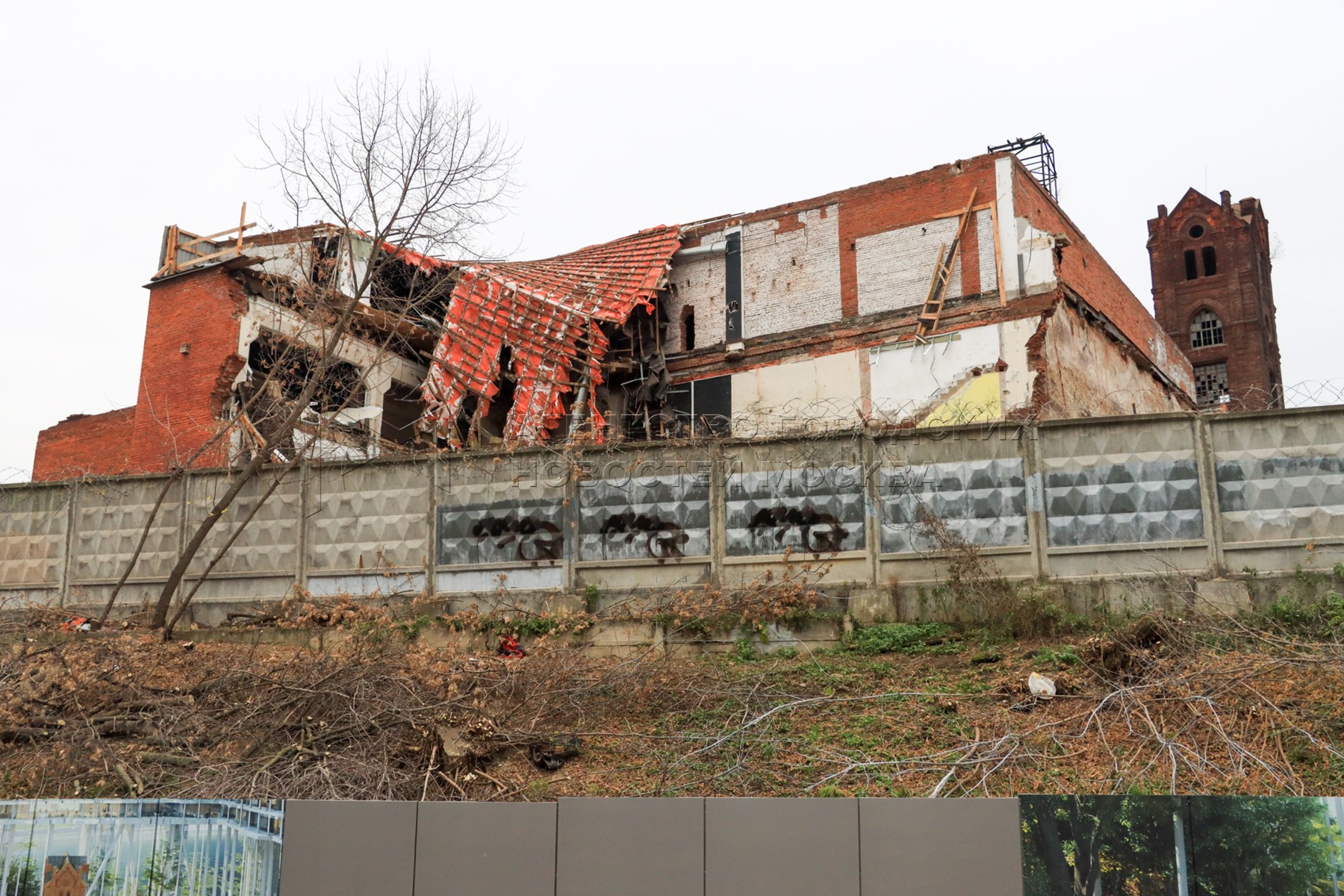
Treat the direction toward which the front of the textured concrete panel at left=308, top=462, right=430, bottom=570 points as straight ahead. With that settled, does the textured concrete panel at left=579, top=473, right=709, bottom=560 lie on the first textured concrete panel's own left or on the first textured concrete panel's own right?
on the first textured concrete panel's own left

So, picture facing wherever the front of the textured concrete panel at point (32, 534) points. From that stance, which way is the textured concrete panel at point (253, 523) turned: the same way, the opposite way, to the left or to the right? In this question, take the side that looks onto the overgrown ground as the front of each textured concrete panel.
the same way

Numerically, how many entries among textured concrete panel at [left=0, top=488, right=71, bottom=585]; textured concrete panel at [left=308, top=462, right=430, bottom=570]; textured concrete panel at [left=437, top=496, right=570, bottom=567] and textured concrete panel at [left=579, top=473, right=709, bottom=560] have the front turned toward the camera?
4

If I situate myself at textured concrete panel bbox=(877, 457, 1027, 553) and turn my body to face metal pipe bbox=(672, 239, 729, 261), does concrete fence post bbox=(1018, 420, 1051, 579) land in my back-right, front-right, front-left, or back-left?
back-right

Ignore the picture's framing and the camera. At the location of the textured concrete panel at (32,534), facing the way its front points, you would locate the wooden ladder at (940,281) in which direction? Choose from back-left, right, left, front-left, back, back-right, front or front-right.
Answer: left

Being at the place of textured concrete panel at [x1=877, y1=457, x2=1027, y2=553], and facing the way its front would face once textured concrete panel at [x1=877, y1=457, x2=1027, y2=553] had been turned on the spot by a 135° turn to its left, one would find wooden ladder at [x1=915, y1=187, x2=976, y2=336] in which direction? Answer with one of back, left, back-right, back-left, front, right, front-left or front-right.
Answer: front-left

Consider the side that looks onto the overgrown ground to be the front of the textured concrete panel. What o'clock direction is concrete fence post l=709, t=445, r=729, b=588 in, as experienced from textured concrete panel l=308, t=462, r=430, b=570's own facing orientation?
The concrete fence post is roughly at 10 o'clock from the textured concrete panel.

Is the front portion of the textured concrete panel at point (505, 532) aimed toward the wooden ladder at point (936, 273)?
no

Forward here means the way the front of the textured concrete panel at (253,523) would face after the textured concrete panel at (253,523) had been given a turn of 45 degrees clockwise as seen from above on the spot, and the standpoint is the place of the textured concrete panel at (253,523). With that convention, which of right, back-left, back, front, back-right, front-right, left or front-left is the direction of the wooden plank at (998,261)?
back-left

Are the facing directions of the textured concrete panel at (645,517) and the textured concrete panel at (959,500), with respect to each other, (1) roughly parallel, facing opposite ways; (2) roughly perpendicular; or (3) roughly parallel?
roughly parallel

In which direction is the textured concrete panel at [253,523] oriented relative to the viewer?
toward the camera

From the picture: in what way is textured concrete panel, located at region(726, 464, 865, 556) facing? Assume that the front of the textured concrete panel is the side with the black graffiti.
toward the camera

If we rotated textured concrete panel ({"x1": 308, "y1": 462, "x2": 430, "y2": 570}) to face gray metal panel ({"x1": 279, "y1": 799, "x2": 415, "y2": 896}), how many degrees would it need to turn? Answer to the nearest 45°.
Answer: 0° — it already faces it

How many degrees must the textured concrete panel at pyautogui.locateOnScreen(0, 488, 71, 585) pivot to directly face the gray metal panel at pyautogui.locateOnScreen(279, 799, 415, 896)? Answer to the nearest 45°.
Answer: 0° — it already faces it

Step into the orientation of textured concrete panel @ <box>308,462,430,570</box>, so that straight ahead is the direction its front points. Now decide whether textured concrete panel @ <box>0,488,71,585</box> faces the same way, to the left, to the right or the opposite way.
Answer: the same way

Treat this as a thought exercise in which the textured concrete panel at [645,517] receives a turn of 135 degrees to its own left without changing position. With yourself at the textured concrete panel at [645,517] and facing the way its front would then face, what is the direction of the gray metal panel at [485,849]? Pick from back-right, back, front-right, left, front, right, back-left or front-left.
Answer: back-right

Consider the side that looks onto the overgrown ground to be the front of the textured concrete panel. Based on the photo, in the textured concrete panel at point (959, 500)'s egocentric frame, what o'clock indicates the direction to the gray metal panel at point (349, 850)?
The gray metal panel is roughly at 1 o'clock from the textured concrete panel.

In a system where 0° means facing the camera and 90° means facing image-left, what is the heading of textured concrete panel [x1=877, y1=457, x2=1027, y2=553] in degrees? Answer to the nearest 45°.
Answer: approximately 0°

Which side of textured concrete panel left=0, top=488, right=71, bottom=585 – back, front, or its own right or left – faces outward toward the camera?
front
